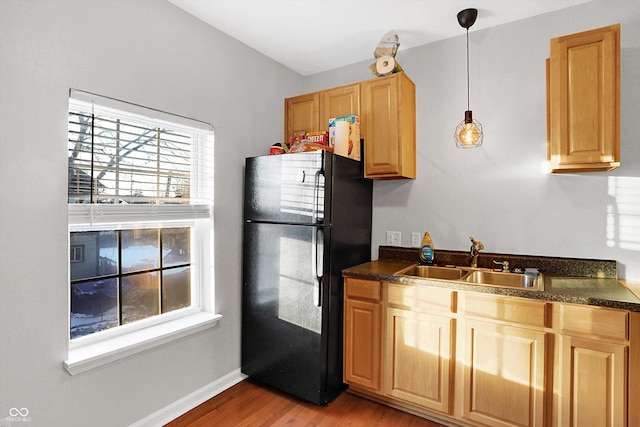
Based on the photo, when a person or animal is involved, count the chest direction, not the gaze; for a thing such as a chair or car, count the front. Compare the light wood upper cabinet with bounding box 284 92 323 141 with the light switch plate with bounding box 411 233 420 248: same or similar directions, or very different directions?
same or similar directions

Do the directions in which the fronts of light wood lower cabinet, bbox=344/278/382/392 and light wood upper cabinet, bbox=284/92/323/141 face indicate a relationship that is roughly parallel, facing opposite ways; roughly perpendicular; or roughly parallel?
roughly parallel

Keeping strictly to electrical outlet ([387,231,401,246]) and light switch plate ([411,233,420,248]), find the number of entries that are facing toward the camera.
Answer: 2

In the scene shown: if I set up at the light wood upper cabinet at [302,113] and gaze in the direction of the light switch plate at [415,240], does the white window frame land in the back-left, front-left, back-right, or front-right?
back-right

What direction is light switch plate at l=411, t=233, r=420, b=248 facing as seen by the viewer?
toward the camera

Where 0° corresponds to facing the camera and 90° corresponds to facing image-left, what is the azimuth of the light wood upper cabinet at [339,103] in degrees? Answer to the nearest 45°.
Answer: approximately 45°

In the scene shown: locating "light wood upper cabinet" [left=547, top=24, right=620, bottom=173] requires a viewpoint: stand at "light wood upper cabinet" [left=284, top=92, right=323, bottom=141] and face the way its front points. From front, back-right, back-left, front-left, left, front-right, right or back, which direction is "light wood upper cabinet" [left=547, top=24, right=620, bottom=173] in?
left

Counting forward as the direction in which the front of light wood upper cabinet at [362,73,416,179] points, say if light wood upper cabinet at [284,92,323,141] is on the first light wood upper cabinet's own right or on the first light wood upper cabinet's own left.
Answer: on the first light wood upper cabinet's own right

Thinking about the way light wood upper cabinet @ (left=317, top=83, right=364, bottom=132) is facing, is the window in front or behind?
in front

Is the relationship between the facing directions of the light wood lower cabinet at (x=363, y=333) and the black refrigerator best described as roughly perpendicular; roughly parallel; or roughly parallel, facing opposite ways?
roughly parallel
